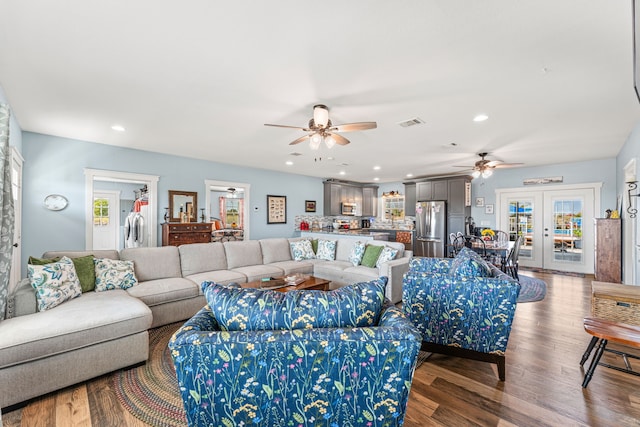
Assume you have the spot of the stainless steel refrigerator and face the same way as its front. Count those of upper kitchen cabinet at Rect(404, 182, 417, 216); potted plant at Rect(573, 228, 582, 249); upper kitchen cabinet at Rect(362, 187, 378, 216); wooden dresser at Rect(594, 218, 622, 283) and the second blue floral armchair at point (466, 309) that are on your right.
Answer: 2

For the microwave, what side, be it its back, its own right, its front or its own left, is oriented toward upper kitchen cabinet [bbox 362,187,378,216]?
left

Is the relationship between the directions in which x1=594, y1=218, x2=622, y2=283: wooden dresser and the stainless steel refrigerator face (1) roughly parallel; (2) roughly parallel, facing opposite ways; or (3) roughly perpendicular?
roughly perpendicular

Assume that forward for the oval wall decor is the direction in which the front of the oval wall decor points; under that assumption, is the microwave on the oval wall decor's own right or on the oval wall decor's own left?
on the oval wall decor's own left

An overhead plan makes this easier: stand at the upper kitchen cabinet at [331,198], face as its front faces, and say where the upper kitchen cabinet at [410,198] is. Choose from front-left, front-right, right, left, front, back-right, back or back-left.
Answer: front-left

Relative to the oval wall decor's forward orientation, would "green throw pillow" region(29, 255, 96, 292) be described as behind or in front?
in front

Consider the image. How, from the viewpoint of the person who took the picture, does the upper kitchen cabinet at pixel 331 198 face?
facing the viewer and to the right of the viewer

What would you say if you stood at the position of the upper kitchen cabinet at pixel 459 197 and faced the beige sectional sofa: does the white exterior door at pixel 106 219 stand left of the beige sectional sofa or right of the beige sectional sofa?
right

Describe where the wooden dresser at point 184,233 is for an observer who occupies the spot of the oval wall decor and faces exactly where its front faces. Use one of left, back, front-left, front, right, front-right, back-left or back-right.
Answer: left

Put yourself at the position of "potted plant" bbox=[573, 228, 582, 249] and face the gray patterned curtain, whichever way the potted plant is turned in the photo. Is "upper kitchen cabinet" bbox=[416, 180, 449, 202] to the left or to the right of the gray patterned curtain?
right

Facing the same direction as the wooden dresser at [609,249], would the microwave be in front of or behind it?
in front

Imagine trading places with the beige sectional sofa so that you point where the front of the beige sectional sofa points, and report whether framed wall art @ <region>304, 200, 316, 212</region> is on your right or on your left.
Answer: on your left

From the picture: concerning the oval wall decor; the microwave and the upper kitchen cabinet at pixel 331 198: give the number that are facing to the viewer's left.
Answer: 0

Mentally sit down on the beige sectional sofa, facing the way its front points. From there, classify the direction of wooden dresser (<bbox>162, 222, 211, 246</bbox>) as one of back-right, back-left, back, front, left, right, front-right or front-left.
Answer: back-left

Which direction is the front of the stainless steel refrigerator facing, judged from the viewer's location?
facing the viewer and to the left of the viewer

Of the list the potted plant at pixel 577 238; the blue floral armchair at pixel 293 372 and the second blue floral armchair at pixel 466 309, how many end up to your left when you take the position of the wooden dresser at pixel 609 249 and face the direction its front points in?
2
